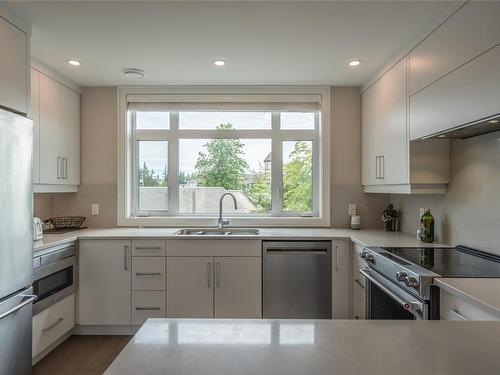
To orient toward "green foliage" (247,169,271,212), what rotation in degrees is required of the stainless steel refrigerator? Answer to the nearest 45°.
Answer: approximately 45° to its left

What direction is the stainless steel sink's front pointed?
toward the camera

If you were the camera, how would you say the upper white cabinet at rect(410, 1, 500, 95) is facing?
facing the viewer and to the left of the viewer

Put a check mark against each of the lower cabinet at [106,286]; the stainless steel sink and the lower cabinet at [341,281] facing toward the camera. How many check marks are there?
3

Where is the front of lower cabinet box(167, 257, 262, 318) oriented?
toward the camera

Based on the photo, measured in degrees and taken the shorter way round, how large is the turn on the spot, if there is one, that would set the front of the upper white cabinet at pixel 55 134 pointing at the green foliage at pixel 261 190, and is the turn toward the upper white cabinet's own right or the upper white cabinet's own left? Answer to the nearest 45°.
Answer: approximately 45° to the upper white cabinet's own left

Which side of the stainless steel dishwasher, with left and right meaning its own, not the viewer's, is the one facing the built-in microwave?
right

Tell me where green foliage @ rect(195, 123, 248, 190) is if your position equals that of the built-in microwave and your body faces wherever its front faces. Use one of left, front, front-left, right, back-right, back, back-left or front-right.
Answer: front-left

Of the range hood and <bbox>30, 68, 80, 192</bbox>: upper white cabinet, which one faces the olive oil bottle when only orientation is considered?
the upper white cabinet

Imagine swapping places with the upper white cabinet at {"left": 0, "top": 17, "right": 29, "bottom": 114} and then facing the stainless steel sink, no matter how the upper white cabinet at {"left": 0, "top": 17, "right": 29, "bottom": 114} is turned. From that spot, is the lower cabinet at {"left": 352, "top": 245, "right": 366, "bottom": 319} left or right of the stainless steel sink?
right

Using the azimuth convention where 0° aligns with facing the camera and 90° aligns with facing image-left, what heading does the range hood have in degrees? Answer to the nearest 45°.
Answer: approximately 45°

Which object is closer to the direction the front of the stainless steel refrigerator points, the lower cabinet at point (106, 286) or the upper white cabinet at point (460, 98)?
the upper white cabinet

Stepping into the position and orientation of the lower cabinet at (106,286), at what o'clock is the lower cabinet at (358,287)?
the lower cabinet at (358,287) is roughly at 10 o'clock from the lower cabinet at (106,286).

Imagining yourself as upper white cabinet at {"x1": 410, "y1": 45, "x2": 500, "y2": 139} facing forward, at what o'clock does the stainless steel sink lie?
The stainless steel sink is roughly at 2 o'clock from the upper white cabinet.

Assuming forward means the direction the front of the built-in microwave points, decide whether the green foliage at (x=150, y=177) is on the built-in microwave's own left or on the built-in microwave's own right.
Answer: on the built-in microwave's own left

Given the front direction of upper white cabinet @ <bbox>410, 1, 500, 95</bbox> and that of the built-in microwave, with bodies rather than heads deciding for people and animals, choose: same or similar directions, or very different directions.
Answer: very different directions

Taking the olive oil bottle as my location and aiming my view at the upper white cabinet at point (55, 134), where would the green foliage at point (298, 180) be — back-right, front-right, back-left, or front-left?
front-right

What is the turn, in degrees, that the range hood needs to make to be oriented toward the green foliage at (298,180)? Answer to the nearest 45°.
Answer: approximately 90° to its right
